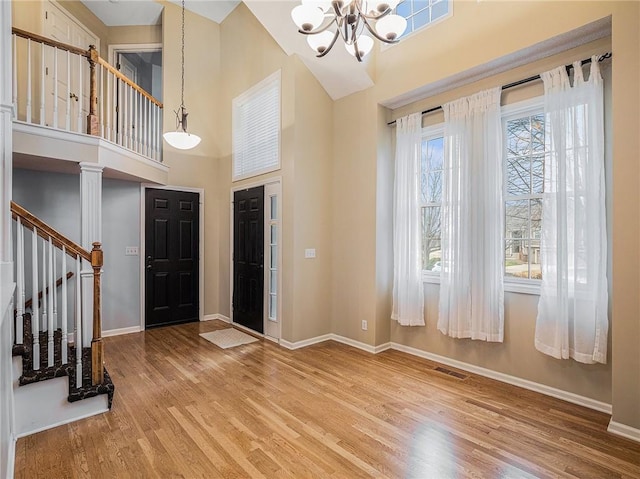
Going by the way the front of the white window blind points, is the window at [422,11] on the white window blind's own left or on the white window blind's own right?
on the white window blind's own left

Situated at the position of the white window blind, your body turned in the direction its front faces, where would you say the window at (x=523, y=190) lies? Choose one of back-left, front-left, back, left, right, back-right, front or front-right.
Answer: left

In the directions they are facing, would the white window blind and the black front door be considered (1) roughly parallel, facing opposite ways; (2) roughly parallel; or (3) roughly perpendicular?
roughly parallel

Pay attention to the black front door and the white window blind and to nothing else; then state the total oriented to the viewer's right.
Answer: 0

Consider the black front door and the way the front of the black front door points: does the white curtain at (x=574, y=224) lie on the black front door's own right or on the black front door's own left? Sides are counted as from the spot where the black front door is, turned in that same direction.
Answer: on the black front door's own left

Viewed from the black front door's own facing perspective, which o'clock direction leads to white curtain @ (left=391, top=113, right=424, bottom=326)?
The white curtain is roughly at 9 o'clock from the black front door.

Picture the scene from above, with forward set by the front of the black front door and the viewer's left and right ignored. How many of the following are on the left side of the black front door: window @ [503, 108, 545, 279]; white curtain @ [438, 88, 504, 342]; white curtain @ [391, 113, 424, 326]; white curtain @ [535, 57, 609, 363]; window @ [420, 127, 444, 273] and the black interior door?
5

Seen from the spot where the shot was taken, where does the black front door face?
facing the viewer and to the left of the viewer

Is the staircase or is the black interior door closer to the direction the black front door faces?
the staircase

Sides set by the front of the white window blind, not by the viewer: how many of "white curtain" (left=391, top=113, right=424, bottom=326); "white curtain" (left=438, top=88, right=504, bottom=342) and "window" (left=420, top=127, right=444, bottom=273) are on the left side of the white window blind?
3

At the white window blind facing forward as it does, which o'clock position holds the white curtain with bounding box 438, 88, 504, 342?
The white curtain is roughly at 9 o'clock from the white window blind.
